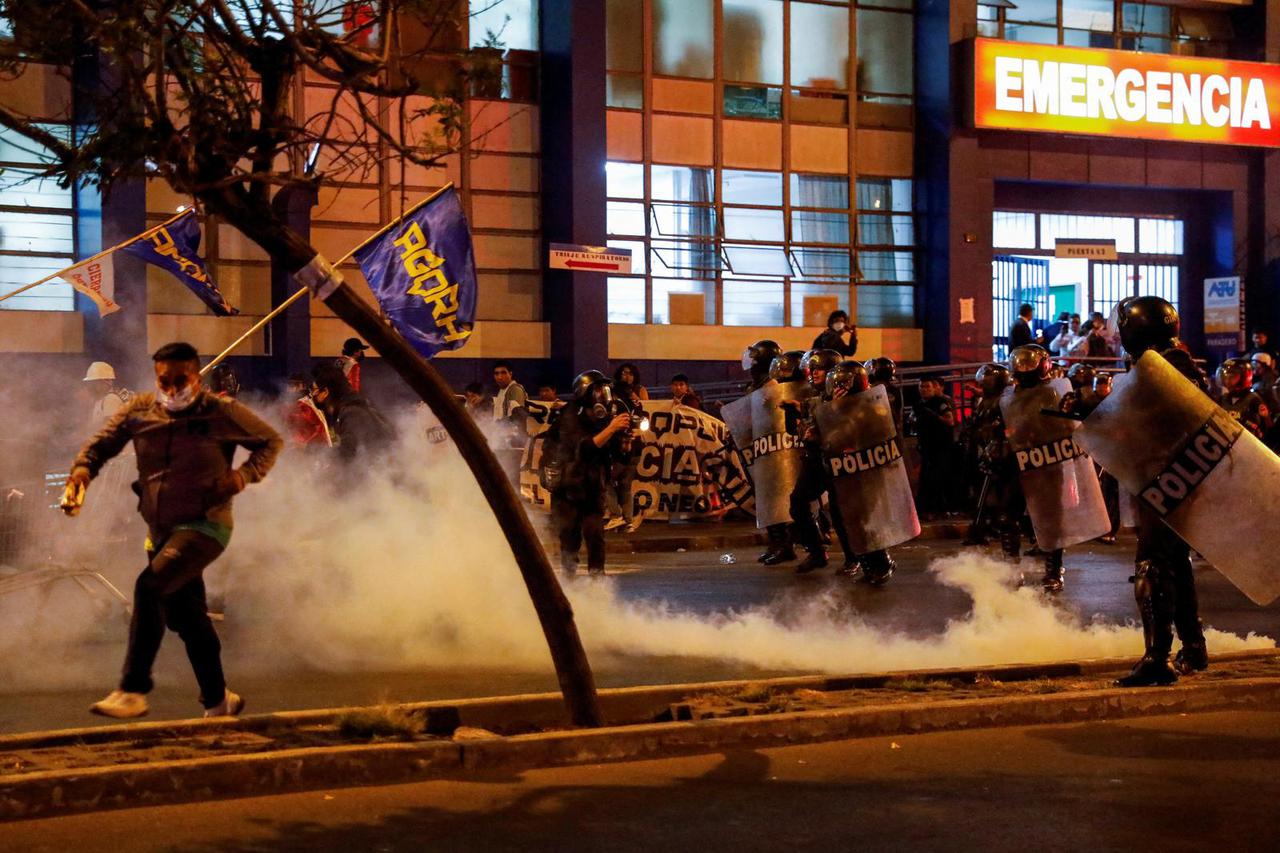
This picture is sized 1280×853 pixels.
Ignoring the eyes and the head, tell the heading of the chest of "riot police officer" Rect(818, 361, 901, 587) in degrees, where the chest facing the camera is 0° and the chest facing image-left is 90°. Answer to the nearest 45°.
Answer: approximately 45°

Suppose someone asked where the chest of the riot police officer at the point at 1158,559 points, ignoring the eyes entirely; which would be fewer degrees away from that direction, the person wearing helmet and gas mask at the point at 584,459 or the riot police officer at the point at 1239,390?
the person wearing helmet and gas mask

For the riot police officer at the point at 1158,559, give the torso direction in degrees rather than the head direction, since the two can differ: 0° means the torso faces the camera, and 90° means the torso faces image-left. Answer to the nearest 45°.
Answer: approximately 90°

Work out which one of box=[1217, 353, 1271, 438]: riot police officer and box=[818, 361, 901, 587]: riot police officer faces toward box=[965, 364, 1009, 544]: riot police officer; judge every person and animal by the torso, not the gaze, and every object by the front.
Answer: box=[1217, 353, 1271, 438]: riot police officer

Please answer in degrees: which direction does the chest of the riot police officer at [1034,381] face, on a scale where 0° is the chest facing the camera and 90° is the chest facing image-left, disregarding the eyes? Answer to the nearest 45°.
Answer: approximately 45°

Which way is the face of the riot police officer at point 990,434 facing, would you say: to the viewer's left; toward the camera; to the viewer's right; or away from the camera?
to the viewer's left

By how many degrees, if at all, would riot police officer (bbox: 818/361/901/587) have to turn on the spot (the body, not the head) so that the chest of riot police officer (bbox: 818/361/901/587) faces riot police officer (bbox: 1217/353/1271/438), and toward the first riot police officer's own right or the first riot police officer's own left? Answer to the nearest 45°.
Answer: approximately 180°

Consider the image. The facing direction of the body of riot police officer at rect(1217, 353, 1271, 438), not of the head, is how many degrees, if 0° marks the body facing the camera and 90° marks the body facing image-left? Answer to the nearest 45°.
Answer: approximately 45°

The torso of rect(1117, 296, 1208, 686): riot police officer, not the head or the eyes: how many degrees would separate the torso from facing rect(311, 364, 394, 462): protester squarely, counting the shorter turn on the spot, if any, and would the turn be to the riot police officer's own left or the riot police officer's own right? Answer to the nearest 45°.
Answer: approximately 45° to the riot police officer's own right

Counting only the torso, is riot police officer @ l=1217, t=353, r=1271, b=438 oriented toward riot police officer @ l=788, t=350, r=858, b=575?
yes

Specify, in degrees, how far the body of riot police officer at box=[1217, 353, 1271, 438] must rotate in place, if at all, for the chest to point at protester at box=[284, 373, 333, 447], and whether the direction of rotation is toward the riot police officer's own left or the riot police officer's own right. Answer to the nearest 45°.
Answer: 0° — they already face them
